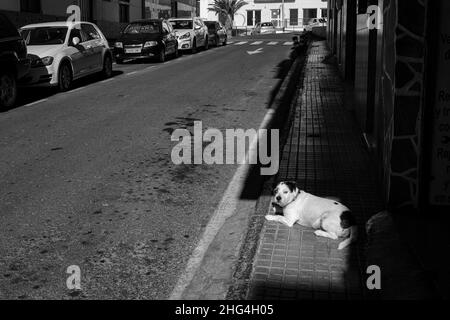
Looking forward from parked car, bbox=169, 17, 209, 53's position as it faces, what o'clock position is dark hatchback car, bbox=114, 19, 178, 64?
The dark hatchback car is roughly at 11 o'clock from the parked car.

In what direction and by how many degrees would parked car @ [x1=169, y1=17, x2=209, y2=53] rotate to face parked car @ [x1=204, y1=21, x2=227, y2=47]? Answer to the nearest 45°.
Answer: approximately 135° to its right

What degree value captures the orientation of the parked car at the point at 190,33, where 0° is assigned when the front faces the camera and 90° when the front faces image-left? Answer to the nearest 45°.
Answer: approximately 45°

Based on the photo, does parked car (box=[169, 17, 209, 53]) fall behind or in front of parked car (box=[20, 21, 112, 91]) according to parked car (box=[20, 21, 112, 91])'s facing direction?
behind

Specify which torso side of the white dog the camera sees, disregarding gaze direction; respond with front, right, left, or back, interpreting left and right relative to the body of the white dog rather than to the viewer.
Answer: left

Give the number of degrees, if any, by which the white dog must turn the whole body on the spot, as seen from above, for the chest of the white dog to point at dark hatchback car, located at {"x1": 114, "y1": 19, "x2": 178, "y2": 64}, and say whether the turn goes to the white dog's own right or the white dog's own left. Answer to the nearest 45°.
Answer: approximately 90° to the white dog's own right

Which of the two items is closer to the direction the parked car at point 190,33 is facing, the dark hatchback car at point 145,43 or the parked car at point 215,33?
the dark hatchback car

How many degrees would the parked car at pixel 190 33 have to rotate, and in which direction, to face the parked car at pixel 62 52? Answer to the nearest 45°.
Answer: approximately 45° to its left
